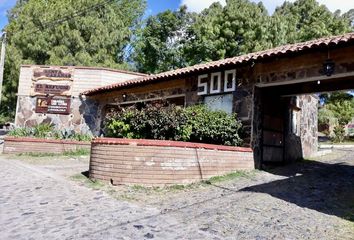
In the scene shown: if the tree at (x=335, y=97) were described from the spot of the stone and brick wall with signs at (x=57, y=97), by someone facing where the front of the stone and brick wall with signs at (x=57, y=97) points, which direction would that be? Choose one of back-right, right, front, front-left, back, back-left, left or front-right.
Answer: left

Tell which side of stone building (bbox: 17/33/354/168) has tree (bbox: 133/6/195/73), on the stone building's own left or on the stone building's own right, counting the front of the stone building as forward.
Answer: on the stone building's own right

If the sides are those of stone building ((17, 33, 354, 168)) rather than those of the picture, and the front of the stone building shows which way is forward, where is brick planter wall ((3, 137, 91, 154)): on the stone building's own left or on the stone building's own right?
on the stone building's own right

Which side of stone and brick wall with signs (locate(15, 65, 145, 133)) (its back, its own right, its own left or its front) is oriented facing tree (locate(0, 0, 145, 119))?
back

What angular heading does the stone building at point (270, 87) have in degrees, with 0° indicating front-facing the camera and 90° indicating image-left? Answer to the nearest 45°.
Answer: approximately 45°

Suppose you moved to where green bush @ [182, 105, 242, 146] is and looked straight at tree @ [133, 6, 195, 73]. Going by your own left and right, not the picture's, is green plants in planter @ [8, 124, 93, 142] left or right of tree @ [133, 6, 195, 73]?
left

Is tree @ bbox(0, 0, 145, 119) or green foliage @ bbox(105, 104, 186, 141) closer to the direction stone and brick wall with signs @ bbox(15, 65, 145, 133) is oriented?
the green foliage

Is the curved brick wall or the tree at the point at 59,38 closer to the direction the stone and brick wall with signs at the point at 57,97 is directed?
the curved brick wall

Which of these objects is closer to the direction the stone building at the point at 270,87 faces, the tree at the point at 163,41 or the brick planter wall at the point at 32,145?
the brick planter wall
